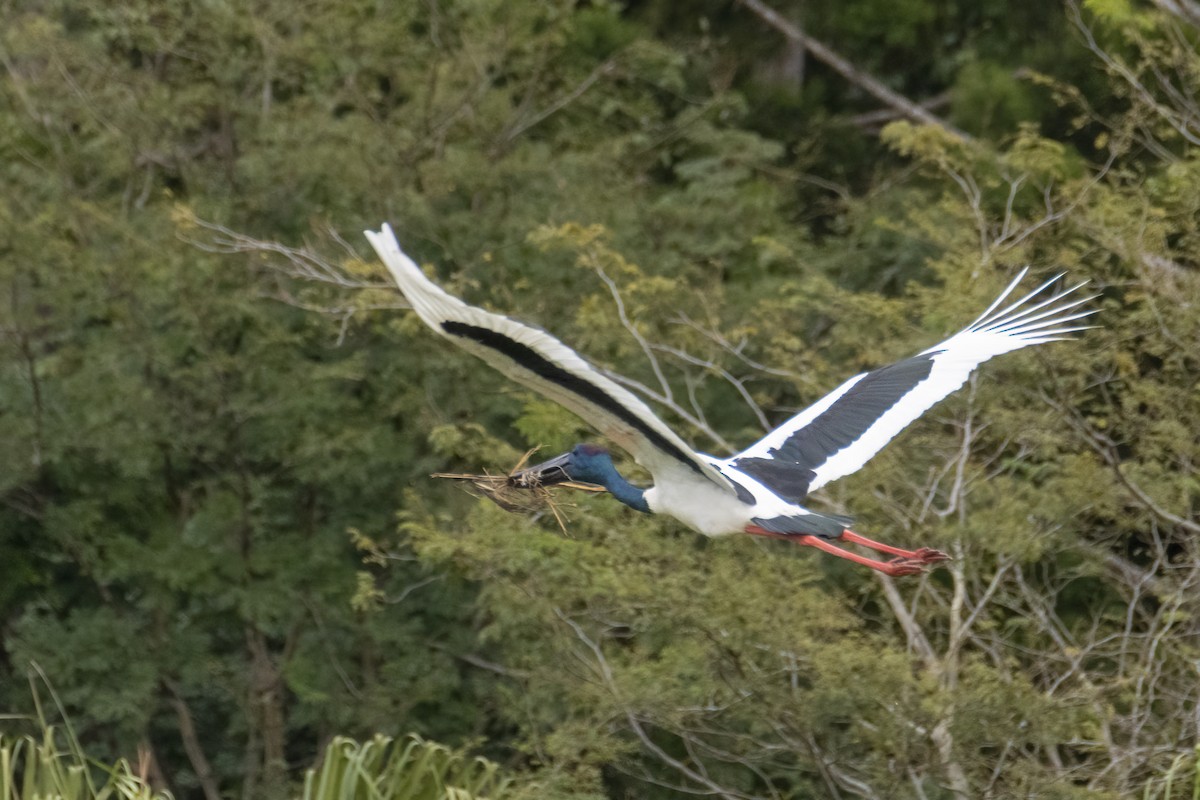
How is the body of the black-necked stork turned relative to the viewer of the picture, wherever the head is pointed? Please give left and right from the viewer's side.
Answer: facing away from the viewer and to the left of the viewer

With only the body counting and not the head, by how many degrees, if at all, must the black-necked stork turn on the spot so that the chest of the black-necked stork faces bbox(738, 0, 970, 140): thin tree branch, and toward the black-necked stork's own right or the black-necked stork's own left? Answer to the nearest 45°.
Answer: approximately 45° to the black-necked stork's own right
